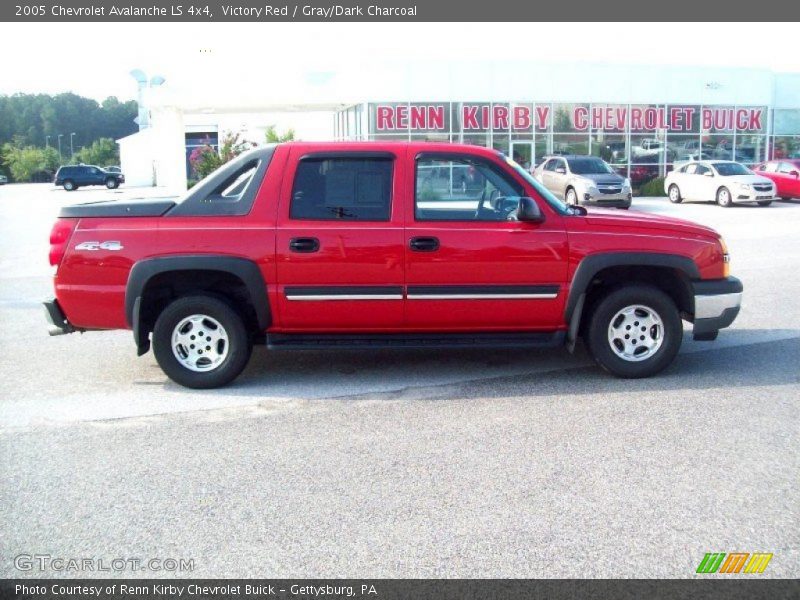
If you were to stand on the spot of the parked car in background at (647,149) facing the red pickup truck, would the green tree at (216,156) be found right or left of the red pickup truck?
right

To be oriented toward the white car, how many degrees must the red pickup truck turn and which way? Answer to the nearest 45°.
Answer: approximately 45° to its left

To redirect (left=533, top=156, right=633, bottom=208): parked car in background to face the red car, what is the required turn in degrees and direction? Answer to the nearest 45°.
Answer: approximately 90° to its left

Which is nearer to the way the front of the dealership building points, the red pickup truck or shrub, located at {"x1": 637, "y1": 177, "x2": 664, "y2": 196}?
the red pickup truck

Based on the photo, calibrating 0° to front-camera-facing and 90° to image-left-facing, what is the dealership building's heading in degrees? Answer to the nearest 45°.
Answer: approximately 0°

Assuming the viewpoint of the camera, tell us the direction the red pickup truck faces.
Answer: facing to the right of the viewer

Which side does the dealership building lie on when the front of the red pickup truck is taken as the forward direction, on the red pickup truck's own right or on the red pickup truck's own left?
on the red pickup truck's own left

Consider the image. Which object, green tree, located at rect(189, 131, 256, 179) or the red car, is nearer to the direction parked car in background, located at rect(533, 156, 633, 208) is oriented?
the red car

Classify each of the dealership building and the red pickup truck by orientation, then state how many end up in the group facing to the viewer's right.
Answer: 1

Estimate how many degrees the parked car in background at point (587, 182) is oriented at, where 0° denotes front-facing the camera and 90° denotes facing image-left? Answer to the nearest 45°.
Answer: approximately 315°

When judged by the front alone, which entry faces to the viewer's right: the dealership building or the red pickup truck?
the red pickup truck

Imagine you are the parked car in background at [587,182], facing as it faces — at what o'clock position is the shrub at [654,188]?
The shrub is roughly at 8 o'clock from the parked car in background.

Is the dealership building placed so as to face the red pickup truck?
yes
